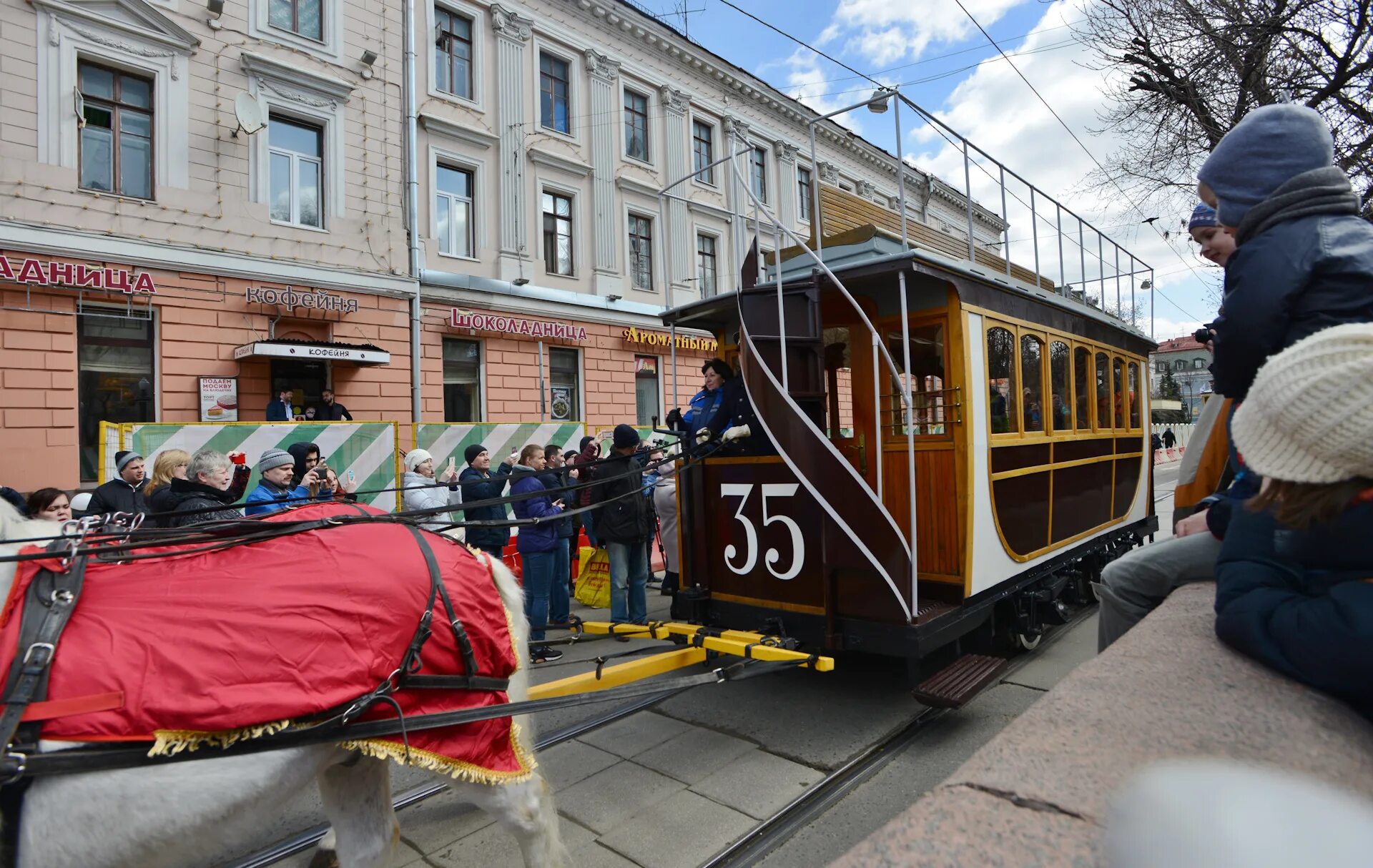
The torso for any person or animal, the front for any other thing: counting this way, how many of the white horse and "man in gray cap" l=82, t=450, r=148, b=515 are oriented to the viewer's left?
1

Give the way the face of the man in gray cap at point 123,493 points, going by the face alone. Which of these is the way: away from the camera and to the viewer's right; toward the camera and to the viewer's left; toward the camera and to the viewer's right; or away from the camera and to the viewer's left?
toward the camera and to the viewer's right

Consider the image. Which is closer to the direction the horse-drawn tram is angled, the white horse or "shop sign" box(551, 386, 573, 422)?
the white horse

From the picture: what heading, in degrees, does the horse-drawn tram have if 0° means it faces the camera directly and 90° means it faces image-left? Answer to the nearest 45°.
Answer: approximately 45°

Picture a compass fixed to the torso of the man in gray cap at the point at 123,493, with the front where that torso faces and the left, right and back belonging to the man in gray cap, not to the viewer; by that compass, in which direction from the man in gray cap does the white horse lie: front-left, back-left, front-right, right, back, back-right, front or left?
front-right

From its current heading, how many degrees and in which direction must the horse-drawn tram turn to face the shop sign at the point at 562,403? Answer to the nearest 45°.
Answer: approximately 90° to its right

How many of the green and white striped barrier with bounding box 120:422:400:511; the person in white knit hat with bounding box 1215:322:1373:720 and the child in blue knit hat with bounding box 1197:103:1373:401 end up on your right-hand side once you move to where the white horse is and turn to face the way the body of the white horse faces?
1

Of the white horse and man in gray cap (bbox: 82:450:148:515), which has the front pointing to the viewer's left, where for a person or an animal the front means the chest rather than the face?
the white horse

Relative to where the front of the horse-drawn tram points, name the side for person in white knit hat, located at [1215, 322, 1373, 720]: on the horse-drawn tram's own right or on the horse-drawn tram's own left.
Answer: on the horse-drawn tram's own left

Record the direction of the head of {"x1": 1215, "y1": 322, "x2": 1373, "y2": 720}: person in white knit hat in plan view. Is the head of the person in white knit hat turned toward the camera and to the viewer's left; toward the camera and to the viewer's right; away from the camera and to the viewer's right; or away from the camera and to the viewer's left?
away from the camera and to the viewer's left

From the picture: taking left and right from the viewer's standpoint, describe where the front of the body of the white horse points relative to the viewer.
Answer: facing to the left of the viewer
